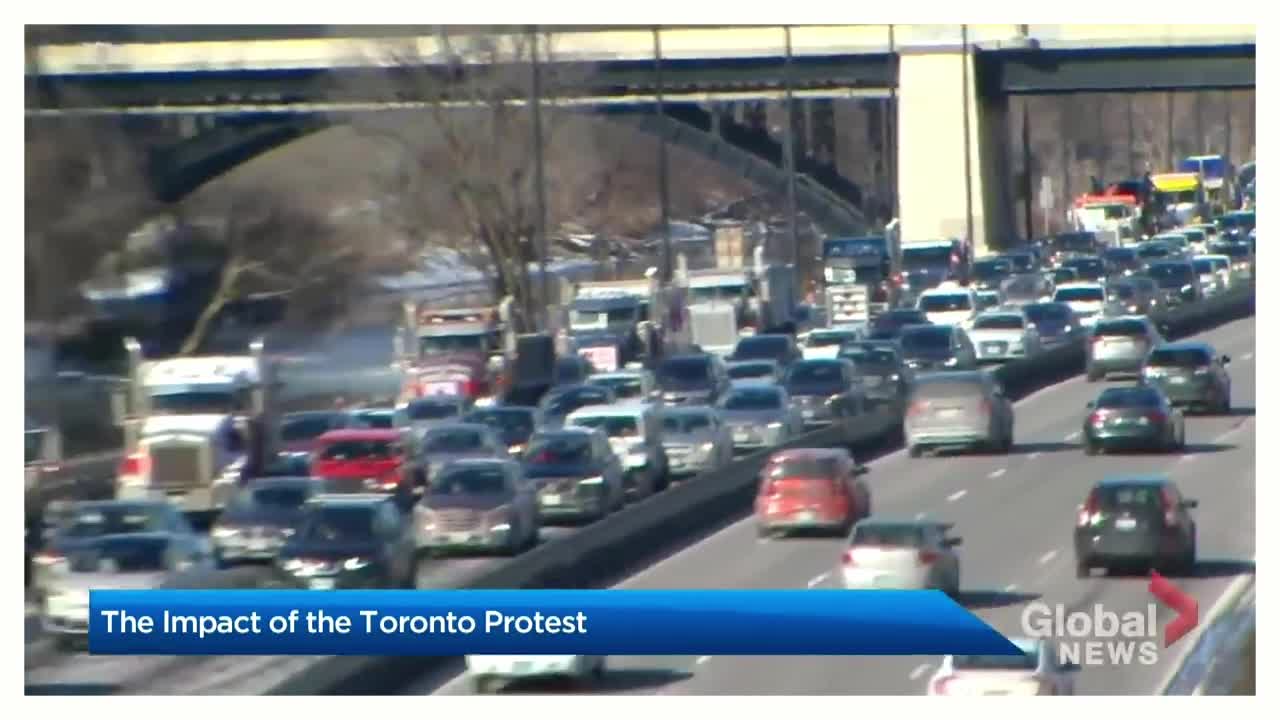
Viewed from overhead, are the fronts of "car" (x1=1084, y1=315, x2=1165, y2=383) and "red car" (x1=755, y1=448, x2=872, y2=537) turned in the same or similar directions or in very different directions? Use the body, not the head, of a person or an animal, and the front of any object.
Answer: same or similar directions

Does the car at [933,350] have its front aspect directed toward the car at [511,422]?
yes

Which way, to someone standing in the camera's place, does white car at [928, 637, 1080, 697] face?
facing away from the viewer

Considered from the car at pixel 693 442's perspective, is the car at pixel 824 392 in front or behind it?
behind

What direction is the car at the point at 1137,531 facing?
away from the camera

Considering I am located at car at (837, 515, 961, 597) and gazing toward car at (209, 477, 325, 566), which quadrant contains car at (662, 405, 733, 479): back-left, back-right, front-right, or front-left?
front-right

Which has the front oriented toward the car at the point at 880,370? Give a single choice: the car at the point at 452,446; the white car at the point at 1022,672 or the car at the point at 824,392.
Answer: the white car

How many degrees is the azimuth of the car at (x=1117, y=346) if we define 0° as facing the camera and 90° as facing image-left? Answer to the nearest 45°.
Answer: approximately 225°

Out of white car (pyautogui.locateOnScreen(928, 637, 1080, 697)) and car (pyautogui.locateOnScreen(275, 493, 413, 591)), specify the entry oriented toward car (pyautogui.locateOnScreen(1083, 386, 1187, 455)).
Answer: the white car

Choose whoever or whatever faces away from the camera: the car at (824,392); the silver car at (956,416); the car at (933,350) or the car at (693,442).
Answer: the silver car

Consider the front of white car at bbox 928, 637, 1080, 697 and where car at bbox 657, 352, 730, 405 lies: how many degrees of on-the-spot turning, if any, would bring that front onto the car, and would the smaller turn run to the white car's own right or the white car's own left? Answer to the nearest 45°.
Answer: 0° — it already faces it

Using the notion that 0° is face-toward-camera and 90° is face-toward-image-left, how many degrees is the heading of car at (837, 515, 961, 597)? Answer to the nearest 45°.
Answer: approximately 225°

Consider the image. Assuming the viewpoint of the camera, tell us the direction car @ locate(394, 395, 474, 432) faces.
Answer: facing the viewer and to the left of the viewer

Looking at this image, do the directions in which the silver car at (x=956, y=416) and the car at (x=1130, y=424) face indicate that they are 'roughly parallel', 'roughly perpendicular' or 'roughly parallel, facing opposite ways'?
roughly parallel
